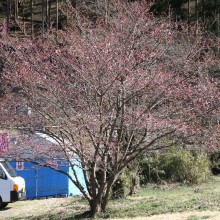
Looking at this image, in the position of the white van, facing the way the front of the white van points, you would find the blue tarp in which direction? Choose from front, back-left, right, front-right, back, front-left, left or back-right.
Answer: left

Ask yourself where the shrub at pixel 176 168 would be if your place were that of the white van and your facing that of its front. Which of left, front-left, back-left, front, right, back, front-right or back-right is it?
front-left

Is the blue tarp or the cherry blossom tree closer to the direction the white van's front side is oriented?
the cherry blossom tree

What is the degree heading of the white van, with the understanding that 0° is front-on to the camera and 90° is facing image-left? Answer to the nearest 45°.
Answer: approximately 315°

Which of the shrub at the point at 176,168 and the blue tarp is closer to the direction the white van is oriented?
the shrub

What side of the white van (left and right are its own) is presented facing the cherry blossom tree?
front

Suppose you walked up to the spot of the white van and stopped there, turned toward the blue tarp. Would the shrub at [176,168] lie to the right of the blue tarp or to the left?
right
